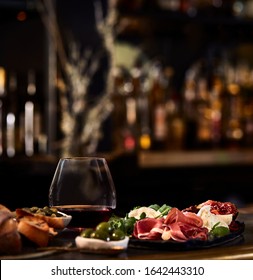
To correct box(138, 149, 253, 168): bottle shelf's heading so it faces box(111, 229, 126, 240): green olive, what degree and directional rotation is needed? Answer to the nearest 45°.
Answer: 0° — it already faces it

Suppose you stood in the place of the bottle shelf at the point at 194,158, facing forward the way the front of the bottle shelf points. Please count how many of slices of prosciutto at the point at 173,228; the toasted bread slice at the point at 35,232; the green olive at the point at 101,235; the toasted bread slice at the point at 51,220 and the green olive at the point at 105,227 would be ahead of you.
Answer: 5

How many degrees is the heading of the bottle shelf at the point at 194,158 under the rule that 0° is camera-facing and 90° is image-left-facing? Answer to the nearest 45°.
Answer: approximately 0°

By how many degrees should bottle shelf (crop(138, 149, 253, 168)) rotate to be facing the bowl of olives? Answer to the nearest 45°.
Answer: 0° — it already faces it

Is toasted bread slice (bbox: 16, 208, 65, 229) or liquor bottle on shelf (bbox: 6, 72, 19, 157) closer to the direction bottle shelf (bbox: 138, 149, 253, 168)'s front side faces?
the toasted bread slice

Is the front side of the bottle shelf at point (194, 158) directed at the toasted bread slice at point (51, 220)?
yes

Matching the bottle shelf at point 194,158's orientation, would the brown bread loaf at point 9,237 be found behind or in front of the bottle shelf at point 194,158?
in front

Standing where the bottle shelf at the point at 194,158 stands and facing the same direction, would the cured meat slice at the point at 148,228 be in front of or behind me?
in front

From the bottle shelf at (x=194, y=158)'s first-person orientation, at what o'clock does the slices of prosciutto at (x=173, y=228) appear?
The slices of prosciutto is roughly at 12 o'clock from the bottle shelf.

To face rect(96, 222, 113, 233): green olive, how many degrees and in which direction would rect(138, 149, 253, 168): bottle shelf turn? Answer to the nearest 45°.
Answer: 0° — it already faces it

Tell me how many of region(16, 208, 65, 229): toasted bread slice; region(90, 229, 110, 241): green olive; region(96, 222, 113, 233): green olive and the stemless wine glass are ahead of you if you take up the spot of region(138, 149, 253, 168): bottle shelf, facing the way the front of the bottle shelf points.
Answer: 4

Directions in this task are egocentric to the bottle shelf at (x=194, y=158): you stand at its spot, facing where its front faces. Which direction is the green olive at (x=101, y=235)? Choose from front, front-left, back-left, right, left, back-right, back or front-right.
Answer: front

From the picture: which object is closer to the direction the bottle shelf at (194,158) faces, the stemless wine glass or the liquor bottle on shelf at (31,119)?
the stemless wine glass
